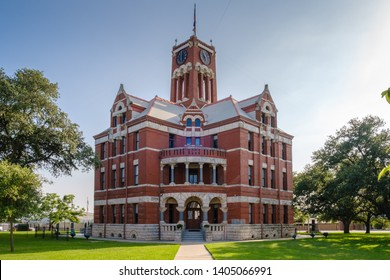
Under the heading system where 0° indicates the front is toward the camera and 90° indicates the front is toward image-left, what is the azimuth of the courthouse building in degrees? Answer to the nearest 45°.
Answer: approximately 0°

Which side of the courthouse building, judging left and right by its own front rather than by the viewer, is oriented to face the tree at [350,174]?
left

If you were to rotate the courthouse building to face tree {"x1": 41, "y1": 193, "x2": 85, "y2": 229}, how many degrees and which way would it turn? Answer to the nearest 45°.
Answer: approximately 90° to its right
